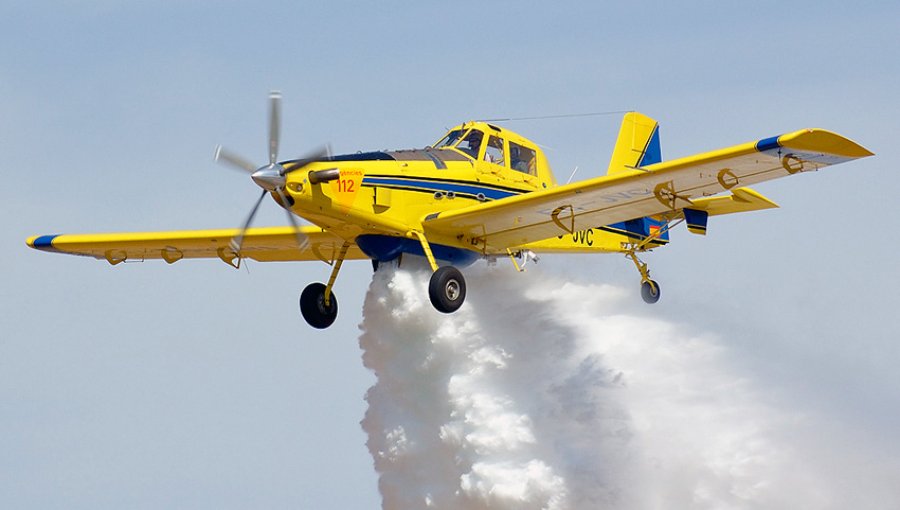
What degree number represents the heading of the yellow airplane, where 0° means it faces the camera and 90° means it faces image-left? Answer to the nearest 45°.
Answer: approximately 45°
